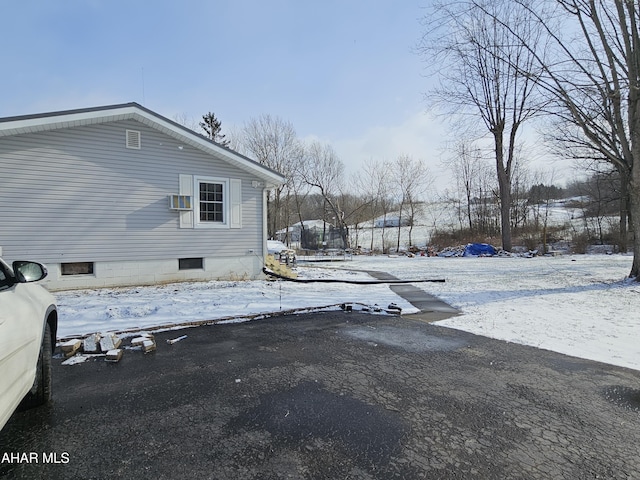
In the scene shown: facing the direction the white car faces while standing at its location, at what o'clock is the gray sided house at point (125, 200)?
The gray sided house is roughly at 11 o'clock from the white car.

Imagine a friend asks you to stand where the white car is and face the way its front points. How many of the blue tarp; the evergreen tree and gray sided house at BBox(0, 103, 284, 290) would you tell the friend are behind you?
0

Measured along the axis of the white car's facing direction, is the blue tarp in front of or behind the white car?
in front

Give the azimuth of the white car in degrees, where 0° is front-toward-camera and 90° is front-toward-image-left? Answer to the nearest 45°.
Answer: approximately 225°

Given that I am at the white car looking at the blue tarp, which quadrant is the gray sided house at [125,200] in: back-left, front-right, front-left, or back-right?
front-left

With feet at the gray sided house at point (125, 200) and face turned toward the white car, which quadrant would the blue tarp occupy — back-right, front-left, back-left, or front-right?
back-left

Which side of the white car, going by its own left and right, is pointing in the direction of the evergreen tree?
front
